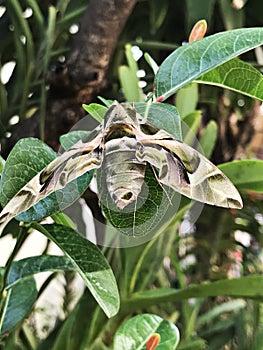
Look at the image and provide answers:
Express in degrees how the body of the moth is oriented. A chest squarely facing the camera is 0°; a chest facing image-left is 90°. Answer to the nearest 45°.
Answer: approximately 180°

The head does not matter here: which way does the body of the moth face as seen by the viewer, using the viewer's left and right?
facing away from the viewer
